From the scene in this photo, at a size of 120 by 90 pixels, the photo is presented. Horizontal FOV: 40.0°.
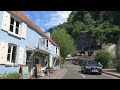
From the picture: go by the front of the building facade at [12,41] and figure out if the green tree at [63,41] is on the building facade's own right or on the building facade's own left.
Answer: on the building facade's own left

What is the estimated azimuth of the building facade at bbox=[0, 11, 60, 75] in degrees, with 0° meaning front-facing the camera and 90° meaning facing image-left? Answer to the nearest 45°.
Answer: approximately 315°
